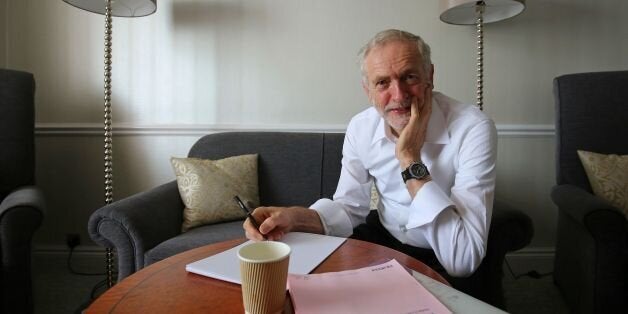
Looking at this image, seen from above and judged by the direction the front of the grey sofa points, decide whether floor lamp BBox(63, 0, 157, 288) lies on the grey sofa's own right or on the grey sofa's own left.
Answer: on the grey sofa's own right

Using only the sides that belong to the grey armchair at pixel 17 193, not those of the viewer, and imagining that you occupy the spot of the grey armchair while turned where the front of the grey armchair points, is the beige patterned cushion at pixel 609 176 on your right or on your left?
on your left

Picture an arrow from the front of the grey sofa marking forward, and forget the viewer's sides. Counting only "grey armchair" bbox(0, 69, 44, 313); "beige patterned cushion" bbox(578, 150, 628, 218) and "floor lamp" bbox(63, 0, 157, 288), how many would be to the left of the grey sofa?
1

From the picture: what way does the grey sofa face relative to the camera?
toward the camera

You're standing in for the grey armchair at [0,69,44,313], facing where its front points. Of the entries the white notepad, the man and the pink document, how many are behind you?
0

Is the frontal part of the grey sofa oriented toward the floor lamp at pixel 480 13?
no

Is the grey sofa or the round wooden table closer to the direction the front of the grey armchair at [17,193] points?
the round wooden table

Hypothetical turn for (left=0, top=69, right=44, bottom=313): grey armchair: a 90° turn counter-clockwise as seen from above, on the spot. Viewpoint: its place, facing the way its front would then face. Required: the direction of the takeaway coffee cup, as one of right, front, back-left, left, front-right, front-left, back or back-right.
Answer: right

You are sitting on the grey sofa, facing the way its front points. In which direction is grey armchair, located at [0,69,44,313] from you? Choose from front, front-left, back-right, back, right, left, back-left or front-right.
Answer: right

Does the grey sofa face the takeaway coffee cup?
yes

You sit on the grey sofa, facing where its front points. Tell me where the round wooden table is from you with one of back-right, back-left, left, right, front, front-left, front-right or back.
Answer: front

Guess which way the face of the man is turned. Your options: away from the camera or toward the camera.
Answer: toward the camera

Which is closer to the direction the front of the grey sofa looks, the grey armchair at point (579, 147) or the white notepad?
the white notepad
